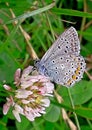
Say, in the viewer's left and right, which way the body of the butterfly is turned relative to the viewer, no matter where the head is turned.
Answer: facing to the left of the viewer
